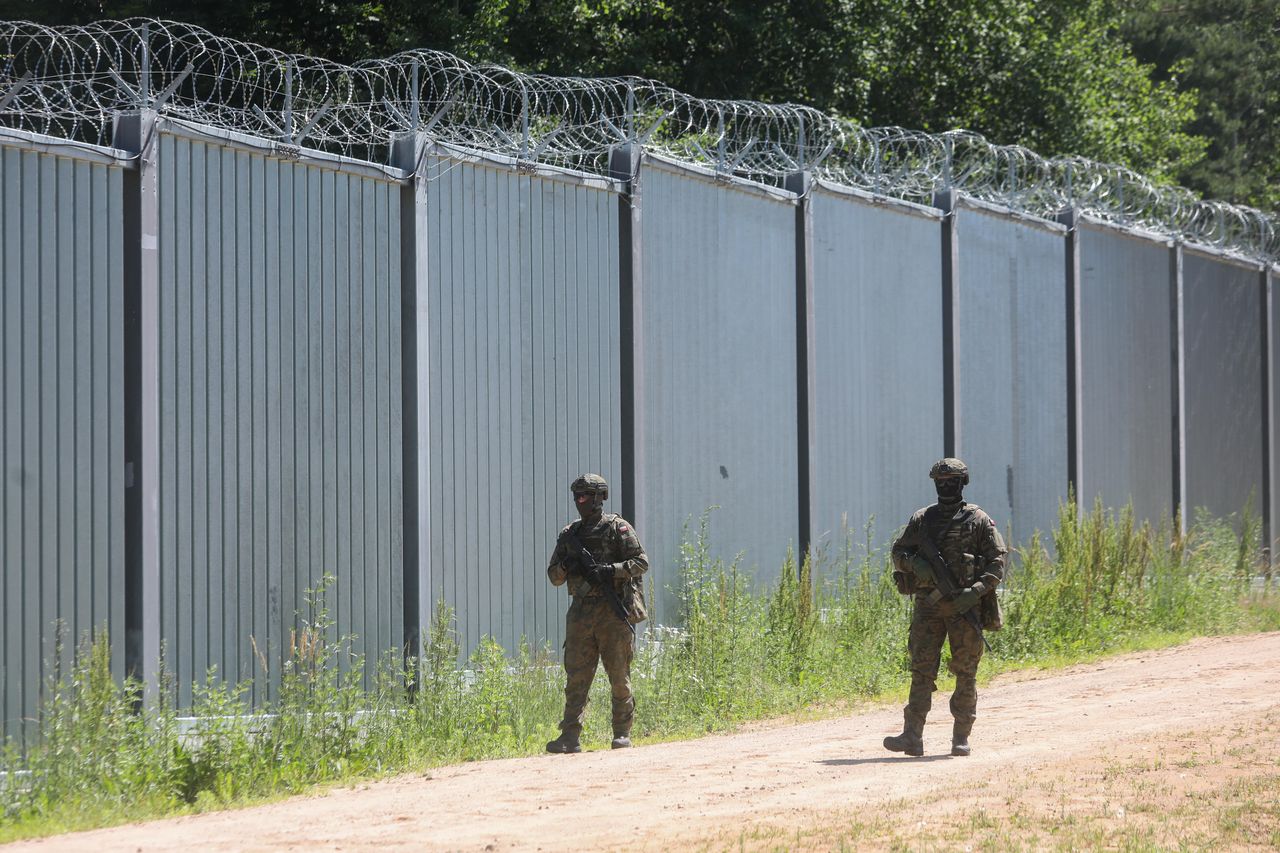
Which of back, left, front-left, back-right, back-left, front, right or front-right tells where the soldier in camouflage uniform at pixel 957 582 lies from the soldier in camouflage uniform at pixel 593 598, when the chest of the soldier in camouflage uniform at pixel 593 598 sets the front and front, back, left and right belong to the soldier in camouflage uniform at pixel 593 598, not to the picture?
back-left

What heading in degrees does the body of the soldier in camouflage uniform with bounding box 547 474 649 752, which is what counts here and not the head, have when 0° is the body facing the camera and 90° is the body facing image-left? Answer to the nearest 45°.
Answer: approximately 45°
